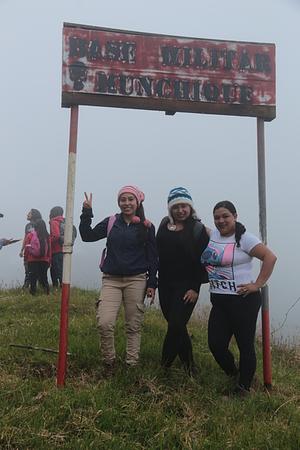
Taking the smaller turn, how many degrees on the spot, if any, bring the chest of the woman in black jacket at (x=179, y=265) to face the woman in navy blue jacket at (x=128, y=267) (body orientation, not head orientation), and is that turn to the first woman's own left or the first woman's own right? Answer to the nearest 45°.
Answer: approximately 90° to the first woman's own right

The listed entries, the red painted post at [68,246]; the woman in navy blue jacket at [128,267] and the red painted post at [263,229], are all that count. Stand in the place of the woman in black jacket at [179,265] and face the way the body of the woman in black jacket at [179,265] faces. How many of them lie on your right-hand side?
2

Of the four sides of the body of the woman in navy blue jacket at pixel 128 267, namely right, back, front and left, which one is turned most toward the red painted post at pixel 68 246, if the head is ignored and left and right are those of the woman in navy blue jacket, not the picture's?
right

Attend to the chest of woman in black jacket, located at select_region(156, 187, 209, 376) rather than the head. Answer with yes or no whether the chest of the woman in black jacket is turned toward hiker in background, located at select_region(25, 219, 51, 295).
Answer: no

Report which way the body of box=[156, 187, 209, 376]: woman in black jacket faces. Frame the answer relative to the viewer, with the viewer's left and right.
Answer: facing the viewer

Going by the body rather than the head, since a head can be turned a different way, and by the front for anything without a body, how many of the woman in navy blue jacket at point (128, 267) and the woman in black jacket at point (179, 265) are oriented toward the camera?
2

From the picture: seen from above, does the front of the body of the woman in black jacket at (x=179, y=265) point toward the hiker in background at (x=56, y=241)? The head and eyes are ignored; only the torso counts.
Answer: no

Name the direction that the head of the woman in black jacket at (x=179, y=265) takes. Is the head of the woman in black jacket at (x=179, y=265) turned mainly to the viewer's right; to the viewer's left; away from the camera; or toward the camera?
toward the camera

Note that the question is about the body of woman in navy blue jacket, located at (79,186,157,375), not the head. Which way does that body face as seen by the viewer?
toward the camera

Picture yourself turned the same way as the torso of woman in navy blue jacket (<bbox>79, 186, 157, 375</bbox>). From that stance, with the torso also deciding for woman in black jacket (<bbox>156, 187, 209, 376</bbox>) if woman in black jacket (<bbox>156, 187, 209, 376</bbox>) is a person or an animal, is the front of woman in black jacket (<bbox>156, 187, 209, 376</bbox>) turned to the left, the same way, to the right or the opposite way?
the same way

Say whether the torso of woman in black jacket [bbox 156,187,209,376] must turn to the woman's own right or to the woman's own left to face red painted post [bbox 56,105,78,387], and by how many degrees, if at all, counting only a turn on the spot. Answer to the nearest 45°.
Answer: approximately 90° to the woman's own right

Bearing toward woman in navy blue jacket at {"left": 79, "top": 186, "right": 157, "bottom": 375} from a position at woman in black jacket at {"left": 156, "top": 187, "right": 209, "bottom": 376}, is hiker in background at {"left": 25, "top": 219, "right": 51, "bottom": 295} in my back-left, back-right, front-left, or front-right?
front-right

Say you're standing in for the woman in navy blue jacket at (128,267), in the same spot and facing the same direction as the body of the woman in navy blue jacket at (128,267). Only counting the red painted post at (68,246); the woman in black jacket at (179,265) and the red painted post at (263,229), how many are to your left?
2
